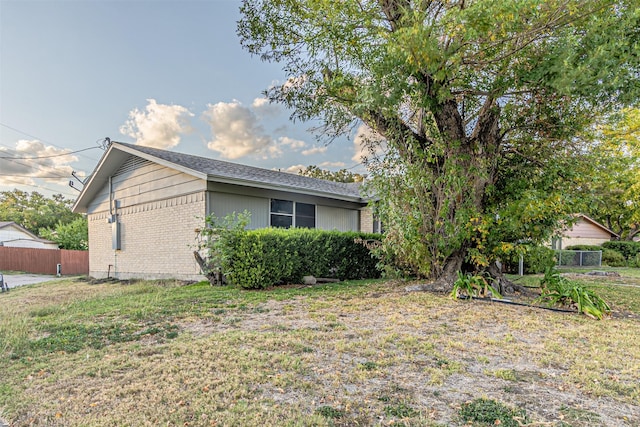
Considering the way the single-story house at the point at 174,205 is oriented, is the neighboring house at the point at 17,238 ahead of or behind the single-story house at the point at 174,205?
behind

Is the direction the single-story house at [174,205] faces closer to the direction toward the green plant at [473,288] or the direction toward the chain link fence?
the green plant

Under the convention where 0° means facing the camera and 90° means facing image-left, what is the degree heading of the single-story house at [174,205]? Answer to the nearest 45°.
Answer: approximately 315°
